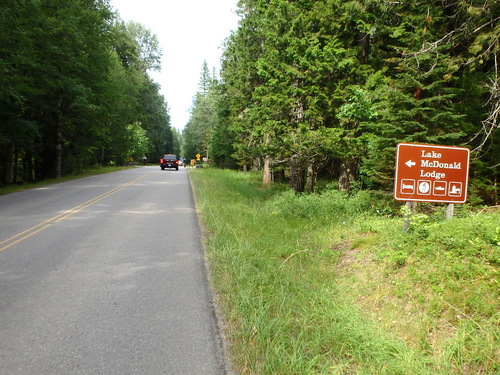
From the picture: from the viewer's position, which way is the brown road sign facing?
facing the viewer
